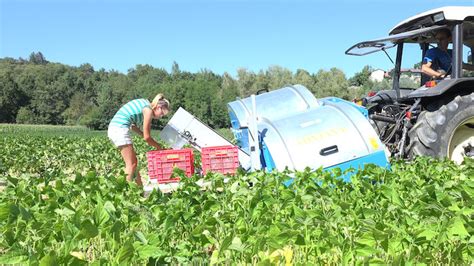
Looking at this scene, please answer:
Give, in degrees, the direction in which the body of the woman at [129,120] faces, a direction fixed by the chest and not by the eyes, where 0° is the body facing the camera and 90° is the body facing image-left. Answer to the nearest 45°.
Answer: approximately 270°

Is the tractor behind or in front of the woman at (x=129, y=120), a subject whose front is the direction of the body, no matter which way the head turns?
in front

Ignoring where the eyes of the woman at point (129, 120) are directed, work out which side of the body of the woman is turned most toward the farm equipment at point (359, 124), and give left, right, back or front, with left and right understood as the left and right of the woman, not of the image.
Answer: front

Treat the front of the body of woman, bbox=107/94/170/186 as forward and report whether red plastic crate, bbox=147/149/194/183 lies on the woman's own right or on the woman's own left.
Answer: on the woman's own right

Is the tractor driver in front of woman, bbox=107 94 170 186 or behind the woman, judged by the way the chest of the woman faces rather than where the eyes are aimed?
in front

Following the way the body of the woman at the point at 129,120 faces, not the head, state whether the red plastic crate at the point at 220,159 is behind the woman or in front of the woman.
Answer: in front
